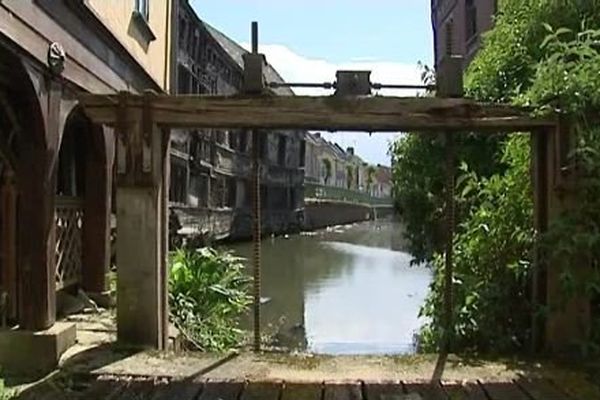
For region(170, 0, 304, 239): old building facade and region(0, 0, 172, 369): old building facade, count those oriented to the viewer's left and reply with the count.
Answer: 0

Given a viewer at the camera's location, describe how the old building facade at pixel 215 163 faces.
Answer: facing the viewer and to the right of the viewer

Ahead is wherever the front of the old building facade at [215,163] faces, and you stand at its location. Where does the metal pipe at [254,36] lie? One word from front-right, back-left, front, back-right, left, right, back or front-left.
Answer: front-right

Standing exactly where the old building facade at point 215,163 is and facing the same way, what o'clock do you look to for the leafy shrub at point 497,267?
The leafy shrub is roughly at 1 o'clock from the old building facade.

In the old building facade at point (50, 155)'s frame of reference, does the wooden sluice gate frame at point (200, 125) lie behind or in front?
in front

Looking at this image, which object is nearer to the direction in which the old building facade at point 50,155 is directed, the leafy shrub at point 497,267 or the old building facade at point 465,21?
the leafy shrub

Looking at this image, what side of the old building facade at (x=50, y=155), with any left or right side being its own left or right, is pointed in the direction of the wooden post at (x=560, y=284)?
front

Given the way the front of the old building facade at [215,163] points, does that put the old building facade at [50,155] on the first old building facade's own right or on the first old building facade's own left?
on the first old building facade's own right

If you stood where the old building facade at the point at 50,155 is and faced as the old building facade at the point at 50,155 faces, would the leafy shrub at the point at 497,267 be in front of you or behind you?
in front

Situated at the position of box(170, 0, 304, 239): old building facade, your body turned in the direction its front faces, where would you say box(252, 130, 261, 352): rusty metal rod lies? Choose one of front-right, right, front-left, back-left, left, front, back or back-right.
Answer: front-right

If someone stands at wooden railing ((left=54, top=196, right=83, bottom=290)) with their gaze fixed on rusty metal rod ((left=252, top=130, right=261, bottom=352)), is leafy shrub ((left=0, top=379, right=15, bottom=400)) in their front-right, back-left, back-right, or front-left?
front-right

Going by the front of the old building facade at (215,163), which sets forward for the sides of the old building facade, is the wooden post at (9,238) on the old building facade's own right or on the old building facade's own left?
on the old building facade's own right
